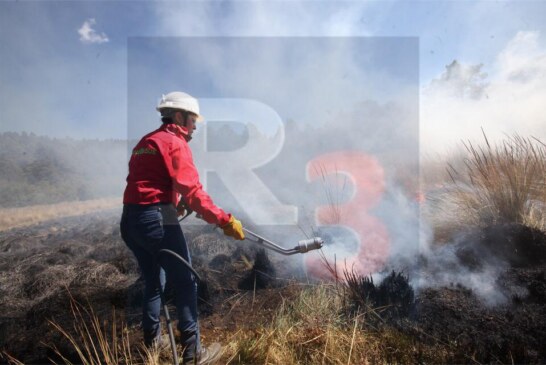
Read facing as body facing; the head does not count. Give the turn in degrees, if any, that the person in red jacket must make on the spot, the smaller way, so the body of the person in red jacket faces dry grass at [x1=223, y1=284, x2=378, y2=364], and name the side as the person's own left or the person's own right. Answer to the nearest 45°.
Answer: approximately 45° to the person's own right

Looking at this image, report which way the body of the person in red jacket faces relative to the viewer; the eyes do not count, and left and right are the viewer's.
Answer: facing away from the viewer and to the right of the viewer

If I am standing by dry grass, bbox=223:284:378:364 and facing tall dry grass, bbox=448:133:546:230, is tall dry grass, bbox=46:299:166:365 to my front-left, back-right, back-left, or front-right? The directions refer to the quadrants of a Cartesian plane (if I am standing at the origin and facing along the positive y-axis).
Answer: back-left

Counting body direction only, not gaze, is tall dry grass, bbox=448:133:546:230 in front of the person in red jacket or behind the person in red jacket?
in front

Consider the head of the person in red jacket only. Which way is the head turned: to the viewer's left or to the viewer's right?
to the viewer's right
